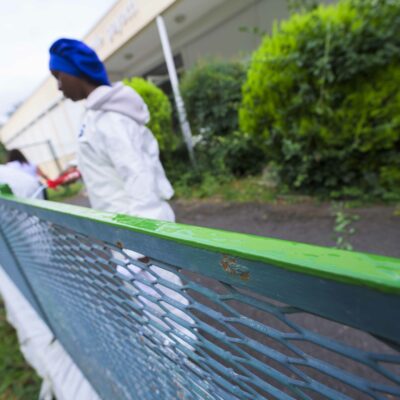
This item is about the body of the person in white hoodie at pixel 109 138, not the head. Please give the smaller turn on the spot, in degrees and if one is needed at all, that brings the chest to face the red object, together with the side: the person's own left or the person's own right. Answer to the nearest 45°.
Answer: approximately 90° to the person's own right

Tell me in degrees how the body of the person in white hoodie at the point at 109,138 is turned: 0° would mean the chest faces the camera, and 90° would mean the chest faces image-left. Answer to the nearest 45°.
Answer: approximately 90°

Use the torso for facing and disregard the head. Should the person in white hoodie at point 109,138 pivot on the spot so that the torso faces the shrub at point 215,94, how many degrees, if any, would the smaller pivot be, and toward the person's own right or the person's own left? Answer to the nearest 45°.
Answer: approximately 135° to the person's own right

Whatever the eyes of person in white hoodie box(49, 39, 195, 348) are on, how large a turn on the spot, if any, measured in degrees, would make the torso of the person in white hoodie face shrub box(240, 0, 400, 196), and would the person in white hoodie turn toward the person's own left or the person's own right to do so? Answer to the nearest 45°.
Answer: approximately 180°

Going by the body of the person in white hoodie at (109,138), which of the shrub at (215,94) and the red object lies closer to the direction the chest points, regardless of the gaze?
the red object

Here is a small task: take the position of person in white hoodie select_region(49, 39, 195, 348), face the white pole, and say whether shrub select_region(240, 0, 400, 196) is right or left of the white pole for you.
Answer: right

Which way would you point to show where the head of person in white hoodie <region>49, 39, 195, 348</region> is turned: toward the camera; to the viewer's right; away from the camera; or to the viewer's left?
to the viewer's left
